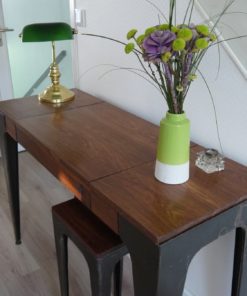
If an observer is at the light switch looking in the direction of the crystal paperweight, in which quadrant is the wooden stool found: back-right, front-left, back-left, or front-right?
front-right

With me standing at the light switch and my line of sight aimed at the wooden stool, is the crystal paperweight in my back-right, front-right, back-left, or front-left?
front-left

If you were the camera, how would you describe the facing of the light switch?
facing the viewer and to the left of the viewer

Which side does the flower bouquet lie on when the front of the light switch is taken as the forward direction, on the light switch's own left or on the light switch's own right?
on the light switch's own left

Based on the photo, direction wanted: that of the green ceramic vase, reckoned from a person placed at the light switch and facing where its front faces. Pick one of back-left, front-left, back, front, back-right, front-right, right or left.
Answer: front-left

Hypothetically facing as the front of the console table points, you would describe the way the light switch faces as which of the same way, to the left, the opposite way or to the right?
the same way

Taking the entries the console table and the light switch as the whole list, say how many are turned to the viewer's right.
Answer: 0
